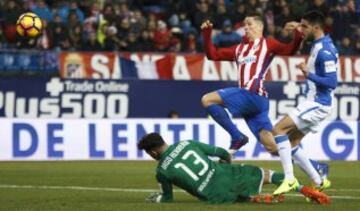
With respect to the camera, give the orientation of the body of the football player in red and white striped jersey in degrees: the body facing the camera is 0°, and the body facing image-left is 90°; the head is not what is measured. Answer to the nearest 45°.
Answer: approximately 45°

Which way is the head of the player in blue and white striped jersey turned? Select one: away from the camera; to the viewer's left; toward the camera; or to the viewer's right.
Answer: to the viewer's left

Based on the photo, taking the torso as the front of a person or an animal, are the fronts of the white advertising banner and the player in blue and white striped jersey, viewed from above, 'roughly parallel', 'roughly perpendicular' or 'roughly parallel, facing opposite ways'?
roughly perpendicular

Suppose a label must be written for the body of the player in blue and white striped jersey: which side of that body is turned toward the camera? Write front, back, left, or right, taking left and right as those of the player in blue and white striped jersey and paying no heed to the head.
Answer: left

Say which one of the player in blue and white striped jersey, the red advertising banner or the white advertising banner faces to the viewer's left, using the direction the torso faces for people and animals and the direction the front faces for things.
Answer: the player in blue and white striped jersey

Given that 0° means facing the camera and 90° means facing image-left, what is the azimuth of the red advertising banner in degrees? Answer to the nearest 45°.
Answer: approximately 0°

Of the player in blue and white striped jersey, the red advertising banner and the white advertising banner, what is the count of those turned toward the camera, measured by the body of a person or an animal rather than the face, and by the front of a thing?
2

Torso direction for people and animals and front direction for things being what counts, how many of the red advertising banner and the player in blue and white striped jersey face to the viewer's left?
1
